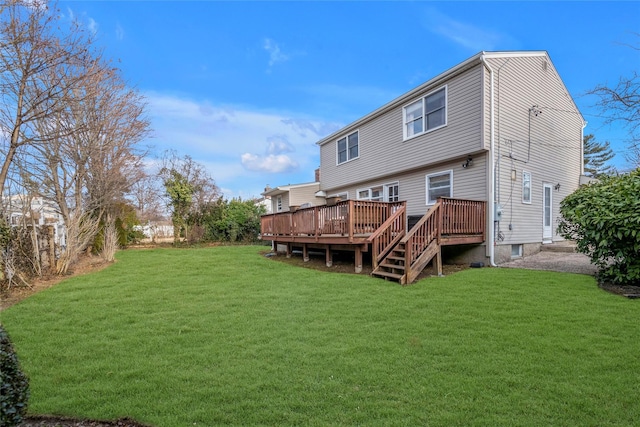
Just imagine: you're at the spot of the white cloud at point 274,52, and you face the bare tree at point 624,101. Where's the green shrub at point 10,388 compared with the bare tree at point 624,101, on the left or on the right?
right

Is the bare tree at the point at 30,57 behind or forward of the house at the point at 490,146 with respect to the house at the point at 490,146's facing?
behind

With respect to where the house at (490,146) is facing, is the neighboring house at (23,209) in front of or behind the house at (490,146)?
behind

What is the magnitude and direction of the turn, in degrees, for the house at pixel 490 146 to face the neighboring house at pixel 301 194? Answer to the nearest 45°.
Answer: approximately 90° to its left

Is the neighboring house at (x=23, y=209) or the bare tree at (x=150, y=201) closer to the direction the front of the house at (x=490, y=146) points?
the bare tree

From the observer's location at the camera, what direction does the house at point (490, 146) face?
facing away from the viewer and to the right of the viewer
